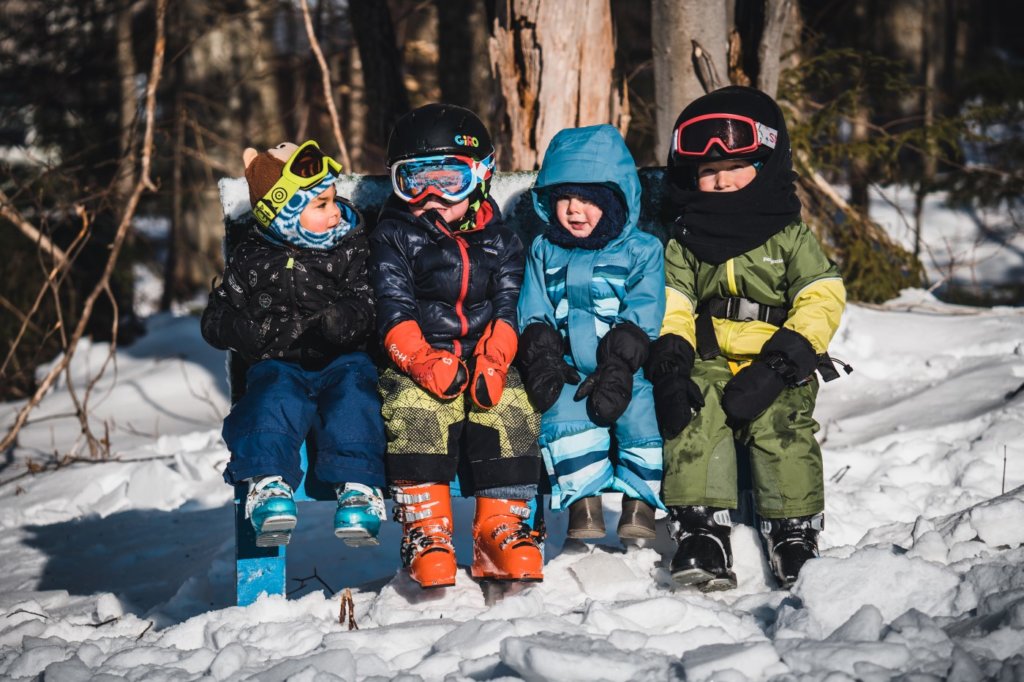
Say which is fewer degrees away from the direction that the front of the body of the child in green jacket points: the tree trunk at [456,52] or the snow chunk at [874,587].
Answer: the snow chunk

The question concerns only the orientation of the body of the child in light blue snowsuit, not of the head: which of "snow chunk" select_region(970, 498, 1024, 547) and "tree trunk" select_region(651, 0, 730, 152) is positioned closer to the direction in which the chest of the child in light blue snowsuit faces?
the snow chunk

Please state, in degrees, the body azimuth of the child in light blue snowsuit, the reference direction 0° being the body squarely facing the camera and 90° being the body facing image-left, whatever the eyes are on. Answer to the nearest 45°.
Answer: approximately 0°

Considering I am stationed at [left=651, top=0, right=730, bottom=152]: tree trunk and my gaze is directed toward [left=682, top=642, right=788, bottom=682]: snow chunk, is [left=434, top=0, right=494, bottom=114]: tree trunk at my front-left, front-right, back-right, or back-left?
back-right

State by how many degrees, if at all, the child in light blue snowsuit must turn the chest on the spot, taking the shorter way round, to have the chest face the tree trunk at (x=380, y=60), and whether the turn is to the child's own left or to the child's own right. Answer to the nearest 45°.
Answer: approximately 180°
